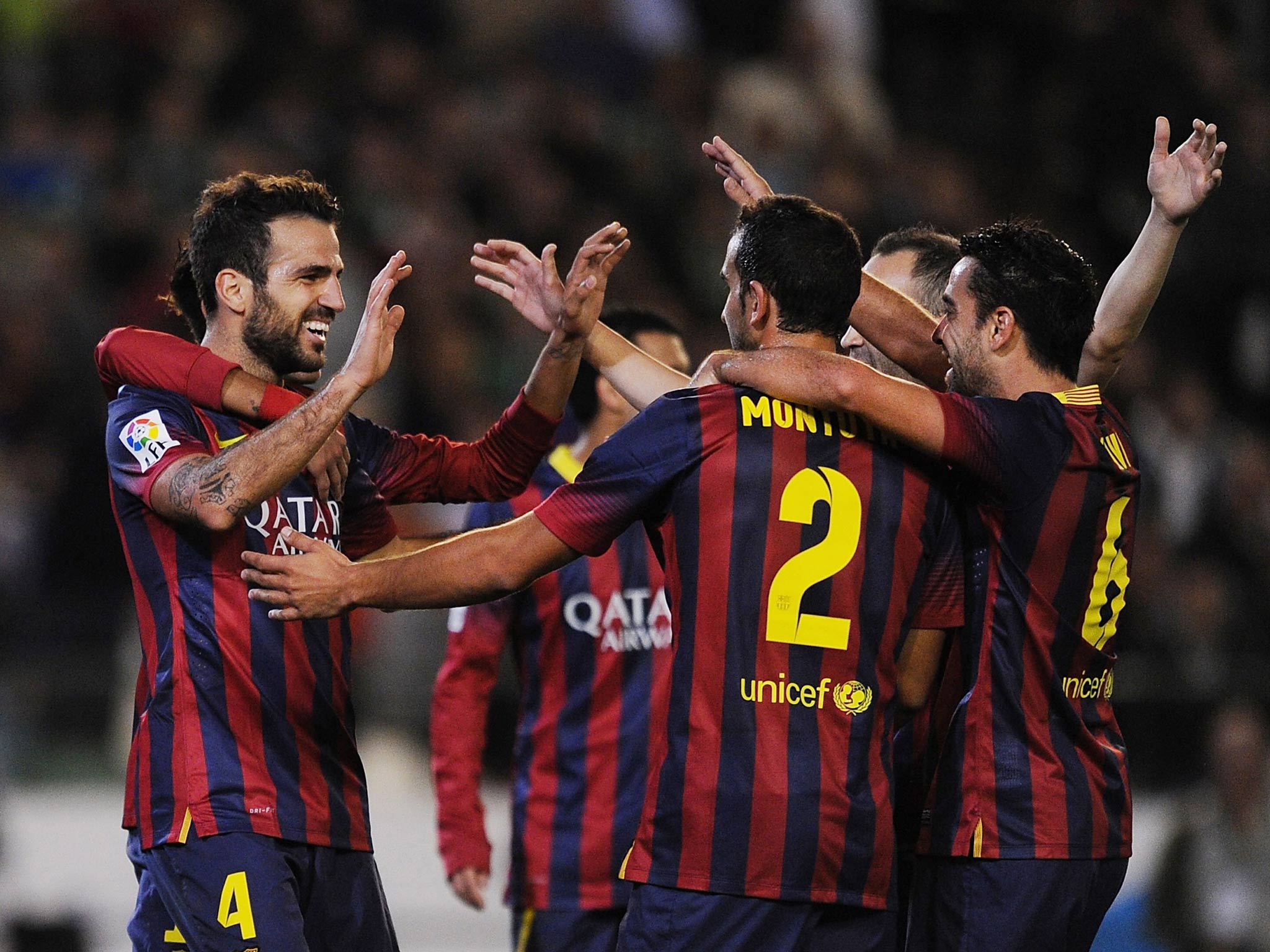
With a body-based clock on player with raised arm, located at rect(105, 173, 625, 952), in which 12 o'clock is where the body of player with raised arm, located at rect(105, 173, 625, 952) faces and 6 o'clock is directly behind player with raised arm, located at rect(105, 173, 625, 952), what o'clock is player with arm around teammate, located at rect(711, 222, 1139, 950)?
player with arm around teammate, located at rect(711, 222, 1139, 950) is roughly at 11 o'clock from player with raised arm, located at rect(105, 173, 625, 952).

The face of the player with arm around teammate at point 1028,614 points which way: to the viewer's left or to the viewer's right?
to the viewer's left

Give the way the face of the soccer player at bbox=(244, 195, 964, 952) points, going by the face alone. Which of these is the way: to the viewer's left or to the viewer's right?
to the viewer's left

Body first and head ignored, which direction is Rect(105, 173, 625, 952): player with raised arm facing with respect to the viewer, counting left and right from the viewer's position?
facing the viewer and to the right of the viewer

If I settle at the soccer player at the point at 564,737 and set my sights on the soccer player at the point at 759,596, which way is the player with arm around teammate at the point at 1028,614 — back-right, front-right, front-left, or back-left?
front-left

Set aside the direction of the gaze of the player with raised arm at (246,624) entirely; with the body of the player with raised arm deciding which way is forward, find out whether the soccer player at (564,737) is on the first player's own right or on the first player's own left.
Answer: on the first player's own left

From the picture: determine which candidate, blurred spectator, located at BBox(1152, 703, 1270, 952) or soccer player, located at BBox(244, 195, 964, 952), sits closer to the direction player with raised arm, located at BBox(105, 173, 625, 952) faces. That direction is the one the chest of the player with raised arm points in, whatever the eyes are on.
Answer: the soccer player

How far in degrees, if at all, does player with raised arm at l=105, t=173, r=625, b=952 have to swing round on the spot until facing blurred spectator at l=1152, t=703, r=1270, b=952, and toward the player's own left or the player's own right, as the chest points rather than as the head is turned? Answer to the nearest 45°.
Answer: approximately 90° to the player's own left
